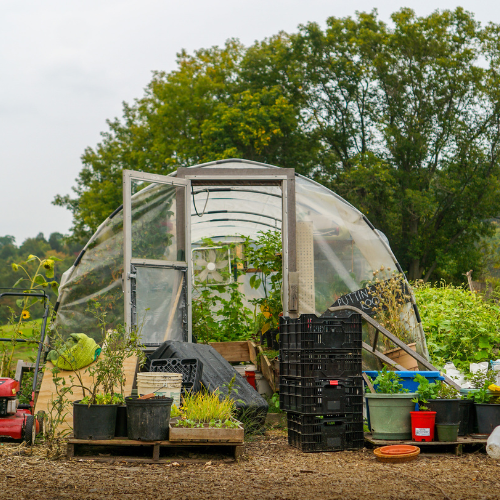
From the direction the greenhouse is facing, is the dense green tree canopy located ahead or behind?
behind

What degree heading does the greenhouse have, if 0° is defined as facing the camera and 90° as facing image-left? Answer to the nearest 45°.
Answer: approximately 0°

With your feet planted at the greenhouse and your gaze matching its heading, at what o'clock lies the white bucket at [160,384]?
The white bucket is roughly at 12 o'clock from the greenhouse.

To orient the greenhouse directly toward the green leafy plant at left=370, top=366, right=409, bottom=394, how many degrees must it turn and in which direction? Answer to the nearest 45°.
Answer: approximately 45° to its left

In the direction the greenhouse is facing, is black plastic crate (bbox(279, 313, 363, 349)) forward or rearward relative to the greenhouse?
forward

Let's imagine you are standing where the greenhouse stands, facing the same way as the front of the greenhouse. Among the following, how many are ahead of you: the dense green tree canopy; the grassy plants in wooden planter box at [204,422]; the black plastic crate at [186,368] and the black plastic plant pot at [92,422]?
3

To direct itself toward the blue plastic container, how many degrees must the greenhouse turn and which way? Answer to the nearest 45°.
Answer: approximately 45° to its left

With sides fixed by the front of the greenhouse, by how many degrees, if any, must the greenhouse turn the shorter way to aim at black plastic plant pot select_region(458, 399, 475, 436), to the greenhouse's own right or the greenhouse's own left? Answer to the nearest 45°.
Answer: approximately 45° to the greenhouse's own left

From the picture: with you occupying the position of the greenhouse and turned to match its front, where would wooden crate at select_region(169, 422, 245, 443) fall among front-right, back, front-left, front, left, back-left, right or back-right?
front

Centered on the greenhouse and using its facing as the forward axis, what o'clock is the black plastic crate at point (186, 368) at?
The black plastic crate is roughly at 12 o'clock from the greenhouse.
